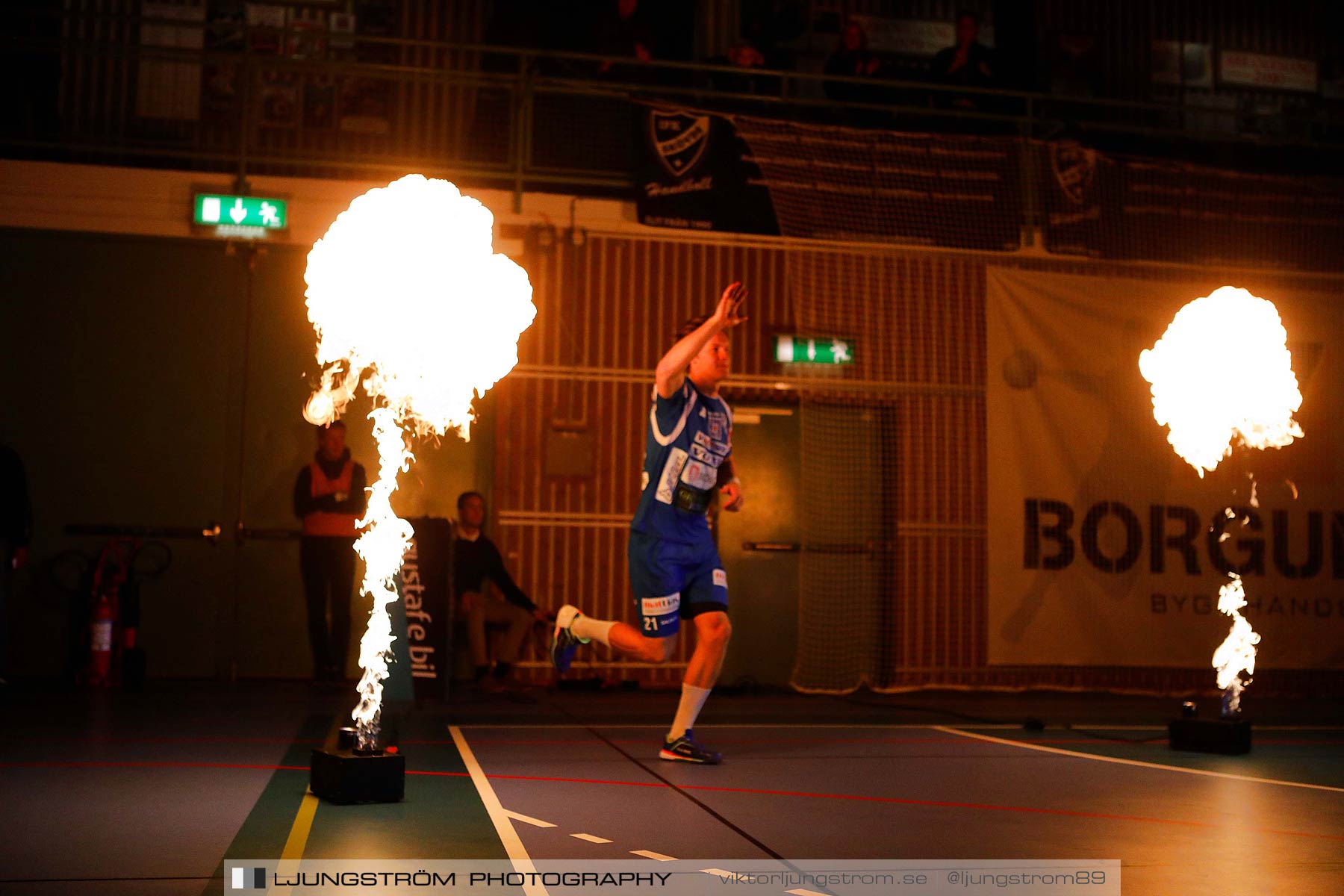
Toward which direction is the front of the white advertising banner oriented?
toward the camera

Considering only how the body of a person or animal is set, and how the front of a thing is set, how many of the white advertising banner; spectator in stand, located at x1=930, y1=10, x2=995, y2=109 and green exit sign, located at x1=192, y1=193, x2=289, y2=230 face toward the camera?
3

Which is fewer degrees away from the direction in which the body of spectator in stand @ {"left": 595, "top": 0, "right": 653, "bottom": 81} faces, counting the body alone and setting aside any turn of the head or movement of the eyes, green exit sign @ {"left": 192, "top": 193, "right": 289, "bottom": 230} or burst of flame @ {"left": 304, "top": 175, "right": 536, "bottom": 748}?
the burst of flame

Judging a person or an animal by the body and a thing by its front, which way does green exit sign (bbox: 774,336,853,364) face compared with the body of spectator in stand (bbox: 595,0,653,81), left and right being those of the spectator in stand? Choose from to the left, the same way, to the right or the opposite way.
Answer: the same way

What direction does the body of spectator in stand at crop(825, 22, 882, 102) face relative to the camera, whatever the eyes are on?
toward the camera

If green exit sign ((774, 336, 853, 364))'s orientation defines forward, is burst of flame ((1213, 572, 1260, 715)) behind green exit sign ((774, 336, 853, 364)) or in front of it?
in front

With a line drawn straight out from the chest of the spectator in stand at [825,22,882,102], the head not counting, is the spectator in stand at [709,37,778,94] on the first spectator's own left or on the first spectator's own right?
on the first spectator's own right

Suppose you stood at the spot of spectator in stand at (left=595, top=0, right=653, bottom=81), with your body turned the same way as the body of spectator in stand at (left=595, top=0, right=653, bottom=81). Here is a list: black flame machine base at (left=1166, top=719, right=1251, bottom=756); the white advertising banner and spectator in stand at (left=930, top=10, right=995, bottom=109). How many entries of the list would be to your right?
0

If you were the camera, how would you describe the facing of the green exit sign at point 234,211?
facing the viewer

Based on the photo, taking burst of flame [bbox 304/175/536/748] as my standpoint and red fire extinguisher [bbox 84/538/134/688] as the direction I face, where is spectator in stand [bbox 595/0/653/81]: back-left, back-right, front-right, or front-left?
front-right

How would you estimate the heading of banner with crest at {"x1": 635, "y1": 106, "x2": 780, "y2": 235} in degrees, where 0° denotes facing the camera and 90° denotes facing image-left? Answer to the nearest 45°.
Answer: approximately 0°

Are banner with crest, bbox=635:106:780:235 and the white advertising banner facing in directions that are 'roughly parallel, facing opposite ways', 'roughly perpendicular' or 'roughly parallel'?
roughly parallel
